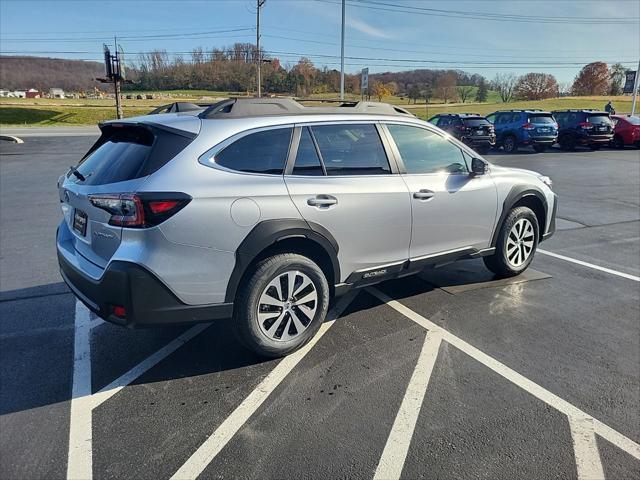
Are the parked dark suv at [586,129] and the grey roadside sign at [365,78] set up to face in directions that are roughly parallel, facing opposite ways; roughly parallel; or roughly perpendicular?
roughly parallel, facing opposite ways

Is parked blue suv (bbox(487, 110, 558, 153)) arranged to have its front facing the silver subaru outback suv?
no

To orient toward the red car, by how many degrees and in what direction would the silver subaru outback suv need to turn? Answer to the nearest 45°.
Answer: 0° — it already faces it

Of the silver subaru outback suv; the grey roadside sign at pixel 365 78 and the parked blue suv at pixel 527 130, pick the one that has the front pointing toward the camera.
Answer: the grey roadside sign

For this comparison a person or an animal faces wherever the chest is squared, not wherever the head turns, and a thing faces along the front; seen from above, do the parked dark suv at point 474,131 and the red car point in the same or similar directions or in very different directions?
same or similar directions

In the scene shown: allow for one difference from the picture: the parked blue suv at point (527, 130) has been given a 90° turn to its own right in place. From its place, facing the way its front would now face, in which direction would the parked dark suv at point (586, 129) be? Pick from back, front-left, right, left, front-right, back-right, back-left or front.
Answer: front

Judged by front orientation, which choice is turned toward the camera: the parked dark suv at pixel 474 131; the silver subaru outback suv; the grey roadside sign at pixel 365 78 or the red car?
the grey roadside sign

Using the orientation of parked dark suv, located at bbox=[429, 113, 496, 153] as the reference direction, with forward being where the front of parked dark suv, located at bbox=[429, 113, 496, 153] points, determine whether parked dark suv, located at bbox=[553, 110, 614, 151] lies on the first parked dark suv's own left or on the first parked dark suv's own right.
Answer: on the first parked dark suv's own right

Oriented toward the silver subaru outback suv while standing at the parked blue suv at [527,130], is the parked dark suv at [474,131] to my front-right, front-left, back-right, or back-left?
front-right

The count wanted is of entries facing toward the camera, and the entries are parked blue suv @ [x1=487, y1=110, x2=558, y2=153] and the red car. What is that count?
0

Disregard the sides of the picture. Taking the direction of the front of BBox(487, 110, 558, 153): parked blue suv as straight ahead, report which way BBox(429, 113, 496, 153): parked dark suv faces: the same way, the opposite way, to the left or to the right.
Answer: the same way

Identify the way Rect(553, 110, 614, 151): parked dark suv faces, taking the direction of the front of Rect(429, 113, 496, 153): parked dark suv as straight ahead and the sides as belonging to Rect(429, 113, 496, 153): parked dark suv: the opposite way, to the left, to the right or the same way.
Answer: the same way

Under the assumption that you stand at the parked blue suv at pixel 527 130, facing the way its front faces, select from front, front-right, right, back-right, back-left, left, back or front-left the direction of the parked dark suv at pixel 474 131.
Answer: left

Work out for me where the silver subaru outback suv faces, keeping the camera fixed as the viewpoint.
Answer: facing away from the viewer and to the right of the viewer

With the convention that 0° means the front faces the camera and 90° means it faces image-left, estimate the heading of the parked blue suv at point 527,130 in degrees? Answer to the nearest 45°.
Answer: approximately 135°

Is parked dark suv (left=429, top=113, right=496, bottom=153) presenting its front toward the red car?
no

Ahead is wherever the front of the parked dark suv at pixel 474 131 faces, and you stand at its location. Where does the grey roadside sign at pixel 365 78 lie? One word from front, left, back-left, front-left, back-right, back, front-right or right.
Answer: front

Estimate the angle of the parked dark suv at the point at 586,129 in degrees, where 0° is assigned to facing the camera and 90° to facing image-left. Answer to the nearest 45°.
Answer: approximately 135°

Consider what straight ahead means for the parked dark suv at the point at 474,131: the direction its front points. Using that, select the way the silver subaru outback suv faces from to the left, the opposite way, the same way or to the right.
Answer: to the right

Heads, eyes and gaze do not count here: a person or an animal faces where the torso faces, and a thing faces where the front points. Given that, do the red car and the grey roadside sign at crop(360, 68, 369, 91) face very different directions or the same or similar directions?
very different directions

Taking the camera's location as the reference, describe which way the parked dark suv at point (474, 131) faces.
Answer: facing away from the viewer and to the left of the viewer

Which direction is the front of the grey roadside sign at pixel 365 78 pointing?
toward the camera

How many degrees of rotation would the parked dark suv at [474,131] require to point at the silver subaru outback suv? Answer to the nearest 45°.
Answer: approximately 135° to its left
